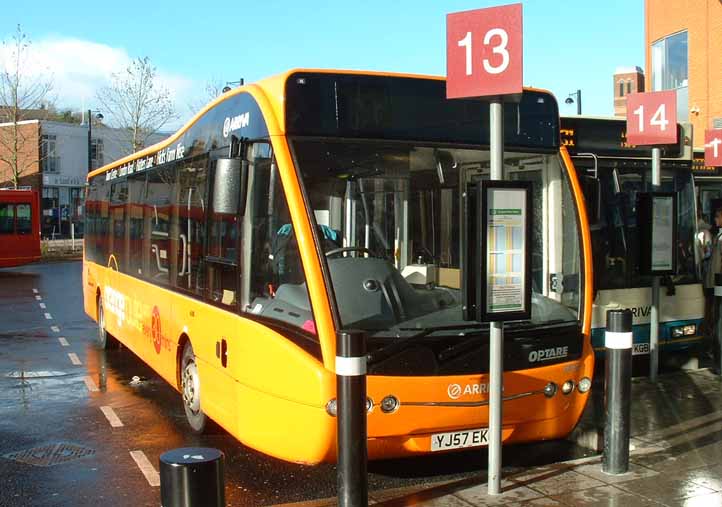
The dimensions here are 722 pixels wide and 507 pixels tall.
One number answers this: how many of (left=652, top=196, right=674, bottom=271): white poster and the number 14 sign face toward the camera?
2

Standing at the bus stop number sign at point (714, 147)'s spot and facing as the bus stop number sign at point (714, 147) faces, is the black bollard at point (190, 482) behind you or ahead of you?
ahead

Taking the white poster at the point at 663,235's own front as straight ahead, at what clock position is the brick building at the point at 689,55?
The brick building is roughly at 6 o'clock from the white poster.

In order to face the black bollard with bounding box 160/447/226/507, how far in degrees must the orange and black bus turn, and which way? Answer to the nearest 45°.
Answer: approximately 90° to its right

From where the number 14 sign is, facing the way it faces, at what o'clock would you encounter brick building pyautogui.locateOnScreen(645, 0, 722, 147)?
The brick building is roughly at 6 o'clock from the number 14 sign.

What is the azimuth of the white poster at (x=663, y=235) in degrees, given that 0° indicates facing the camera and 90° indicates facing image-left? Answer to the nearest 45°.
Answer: approximately 0°

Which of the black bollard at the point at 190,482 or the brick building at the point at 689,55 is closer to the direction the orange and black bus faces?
the black bollard

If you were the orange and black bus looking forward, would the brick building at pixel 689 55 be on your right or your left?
on your left

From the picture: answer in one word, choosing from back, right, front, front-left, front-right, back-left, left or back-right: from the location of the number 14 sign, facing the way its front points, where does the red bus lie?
back-right

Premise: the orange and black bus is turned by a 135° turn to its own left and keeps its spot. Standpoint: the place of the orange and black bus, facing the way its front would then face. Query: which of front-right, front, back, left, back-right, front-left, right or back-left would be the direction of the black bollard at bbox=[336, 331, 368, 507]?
back

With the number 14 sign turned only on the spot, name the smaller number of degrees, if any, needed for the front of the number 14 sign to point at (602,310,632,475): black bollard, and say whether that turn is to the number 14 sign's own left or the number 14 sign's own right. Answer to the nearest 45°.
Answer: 0° — it already faces it

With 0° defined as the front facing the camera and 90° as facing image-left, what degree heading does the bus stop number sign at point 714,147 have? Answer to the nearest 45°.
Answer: approximately 0°

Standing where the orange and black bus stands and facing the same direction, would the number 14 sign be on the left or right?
on its left
